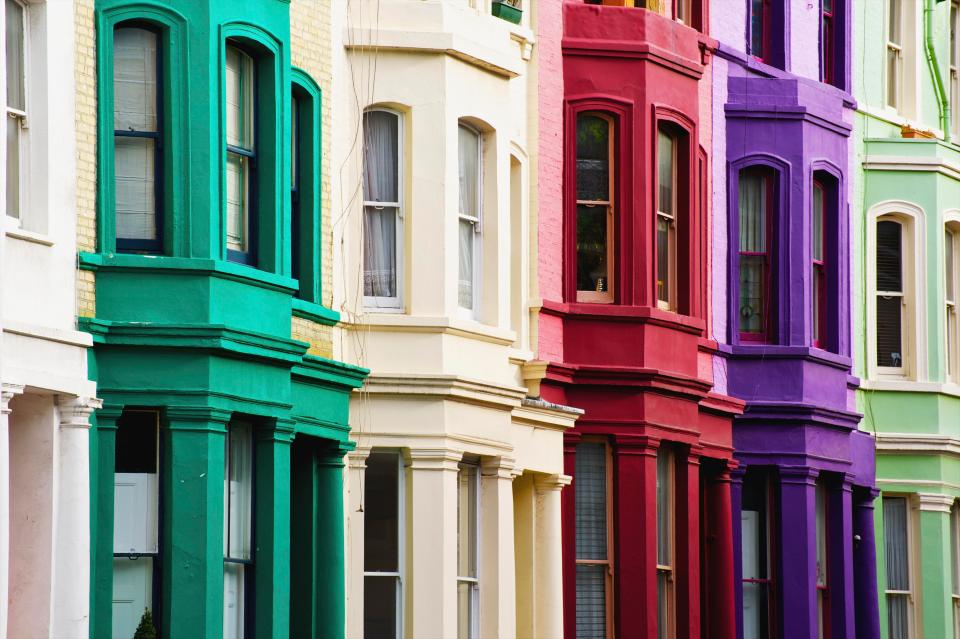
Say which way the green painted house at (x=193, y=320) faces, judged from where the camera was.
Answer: facing the viewer and to the right of the viewer

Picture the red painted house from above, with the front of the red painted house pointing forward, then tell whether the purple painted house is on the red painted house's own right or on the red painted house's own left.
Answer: on the red painted house's own left

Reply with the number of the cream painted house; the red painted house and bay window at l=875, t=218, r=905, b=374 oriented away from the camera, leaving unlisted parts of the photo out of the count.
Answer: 0

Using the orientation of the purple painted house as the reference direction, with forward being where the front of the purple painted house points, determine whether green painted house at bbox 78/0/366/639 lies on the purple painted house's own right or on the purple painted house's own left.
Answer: on the purple painted house's own right

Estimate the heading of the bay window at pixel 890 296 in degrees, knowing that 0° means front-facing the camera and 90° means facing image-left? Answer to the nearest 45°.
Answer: approximately 0°

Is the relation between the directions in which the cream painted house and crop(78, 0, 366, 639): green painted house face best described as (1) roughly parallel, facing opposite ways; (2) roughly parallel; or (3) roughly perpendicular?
roughly parallel

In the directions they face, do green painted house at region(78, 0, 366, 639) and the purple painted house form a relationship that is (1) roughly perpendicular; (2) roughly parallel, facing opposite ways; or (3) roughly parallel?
roughly parallel

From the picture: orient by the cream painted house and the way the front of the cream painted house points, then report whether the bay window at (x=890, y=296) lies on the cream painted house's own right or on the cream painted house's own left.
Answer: on the cream painted house's own left

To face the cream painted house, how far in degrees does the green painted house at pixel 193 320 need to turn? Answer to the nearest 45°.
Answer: approximately 90° to its left

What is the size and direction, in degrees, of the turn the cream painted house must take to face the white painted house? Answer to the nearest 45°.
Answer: approximately 90° to its right

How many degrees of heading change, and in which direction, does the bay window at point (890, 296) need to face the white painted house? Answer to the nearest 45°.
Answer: approximately 45° to its right

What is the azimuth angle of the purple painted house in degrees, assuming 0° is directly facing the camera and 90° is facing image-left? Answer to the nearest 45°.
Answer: approximately 315°

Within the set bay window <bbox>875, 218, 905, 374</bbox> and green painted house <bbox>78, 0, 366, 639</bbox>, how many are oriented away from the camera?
0

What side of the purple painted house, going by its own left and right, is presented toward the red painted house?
right
